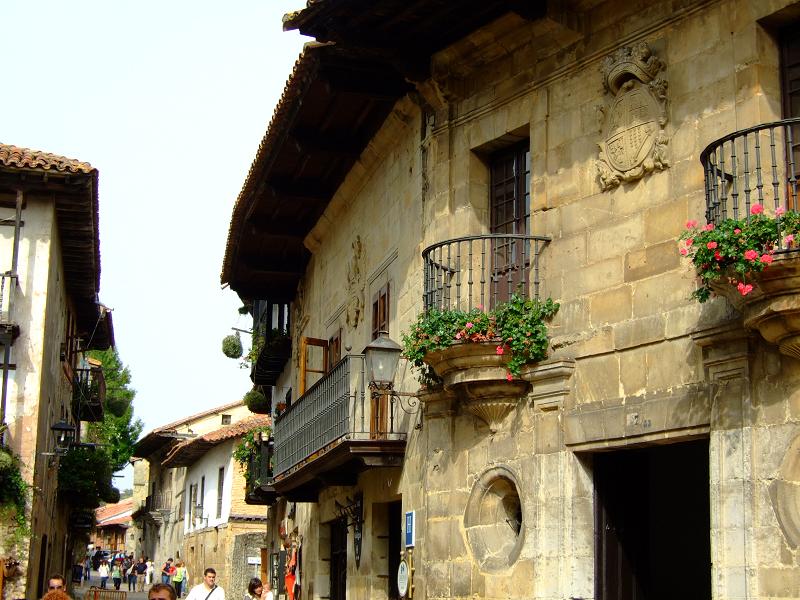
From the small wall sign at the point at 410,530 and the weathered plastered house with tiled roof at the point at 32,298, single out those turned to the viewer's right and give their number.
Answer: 1

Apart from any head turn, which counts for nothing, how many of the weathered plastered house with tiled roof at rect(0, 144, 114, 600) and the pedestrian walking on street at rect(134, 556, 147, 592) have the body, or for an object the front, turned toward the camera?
1

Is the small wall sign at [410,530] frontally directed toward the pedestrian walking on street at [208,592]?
yes

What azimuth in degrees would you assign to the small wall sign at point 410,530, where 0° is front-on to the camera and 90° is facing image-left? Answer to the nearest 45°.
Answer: approximately 45°

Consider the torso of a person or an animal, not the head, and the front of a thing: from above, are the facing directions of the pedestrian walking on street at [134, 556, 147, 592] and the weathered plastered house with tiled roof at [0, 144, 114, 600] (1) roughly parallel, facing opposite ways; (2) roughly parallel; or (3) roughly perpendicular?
roughly perpendicular

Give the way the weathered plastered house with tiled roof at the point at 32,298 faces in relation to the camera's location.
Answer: facing to the right of the viewer

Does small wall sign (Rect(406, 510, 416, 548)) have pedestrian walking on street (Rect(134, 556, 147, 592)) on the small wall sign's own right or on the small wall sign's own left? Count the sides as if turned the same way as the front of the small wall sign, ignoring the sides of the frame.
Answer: on the small wall sign's own right

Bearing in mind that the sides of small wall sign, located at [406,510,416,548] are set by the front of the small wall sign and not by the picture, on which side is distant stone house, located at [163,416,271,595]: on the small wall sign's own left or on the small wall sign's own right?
on the small wall sign's own right
